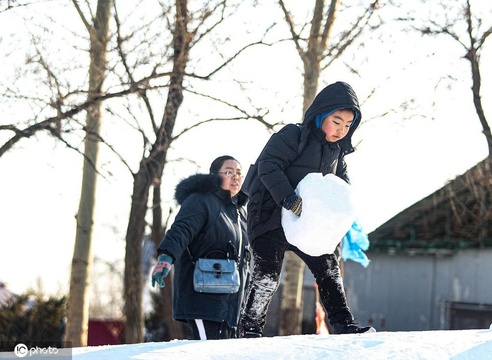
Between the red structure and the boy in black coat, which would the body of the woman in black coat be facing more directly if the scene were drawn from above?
the boy in black coat

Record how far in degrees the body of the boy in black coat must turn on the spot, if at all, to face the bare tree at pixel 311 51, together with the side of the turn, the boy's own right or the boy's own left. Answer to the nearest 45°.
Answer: approximately 135° to the boy's own left

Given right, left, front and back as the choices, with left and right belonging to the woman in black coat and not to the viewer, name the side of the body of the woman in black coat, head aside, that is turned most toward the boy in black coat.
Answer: front

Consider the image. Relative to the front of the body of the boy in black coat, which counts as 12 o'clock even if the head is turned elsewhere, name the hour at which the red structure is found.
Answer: The red structure is roughly at 7 o'clock from the boy in black coat.

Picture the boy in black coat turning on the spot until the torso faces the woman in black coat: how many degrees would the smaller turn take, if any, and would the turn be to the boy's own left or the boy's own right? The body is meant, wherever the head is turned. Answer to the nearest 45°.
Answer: approximately 180°

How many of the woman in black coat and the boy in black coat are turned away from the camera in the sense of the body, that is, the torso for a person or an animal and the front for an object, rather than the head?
0

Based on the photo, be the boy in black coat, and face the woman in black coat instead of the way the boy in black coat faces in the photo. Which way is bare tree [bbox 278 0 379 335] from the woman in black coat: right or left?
right

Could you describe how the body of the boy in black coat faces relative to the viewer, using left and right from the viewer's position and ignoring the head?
facing the viewer and to the right of the viewer
